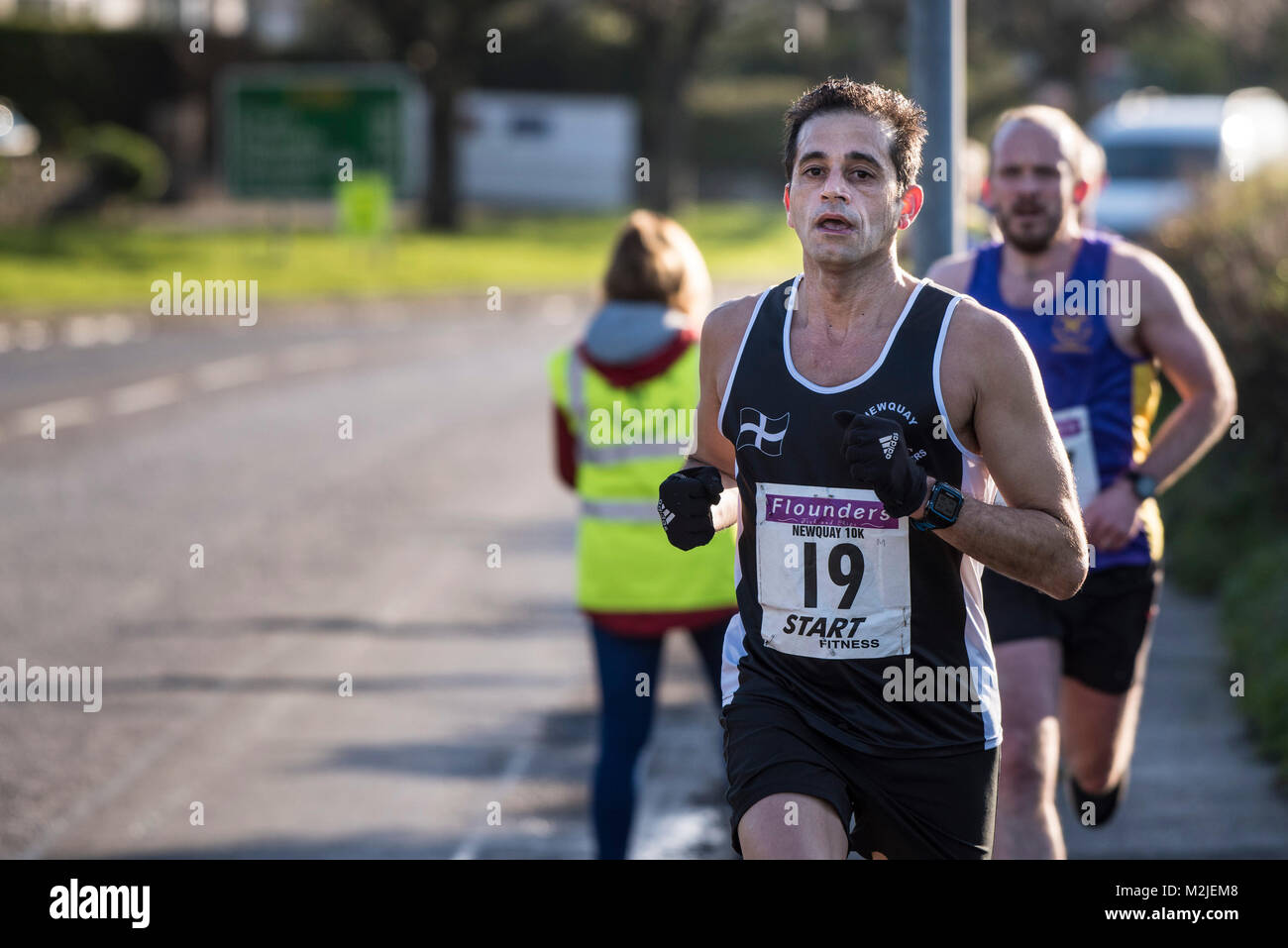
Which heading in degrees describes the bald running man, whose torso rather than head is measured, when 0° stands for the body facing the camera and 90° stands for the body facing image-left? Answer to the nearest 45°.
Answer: approximately 45°

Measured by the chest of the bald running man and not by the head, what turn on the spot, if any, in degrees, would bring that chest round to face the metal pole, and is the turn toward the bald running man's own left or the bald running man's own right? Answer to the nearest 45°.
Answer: approximately 135° to the bald running man's own right

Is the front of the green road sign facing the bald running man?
yes

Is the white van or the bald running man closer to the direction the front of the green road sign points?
the bald running man

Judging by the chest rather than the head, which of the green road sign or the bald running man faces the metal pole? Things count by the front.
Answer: the green road sign

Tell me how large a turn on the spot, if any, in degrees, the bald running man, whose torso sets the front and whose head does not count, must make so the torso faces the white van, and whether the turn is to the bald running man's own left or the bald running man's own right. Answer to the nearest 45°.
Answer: approximately 135° to the bald running man's own right

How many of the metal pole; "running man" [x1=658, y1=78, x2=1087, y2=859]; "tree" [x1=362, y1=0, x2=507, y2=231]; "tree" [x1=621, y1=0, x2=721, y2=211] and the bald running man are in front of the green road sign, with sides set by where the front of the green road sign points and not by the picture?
3

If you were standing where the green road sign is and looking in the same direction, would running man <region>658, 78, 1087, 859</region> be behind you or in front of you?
in front

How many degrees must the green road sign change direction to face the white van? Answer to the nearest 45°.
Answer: approximately 45° to its left

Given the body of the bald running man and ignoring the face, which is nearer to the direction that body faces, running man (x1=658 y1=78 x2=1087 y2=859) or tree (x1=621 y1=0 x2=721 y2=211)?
the running man
